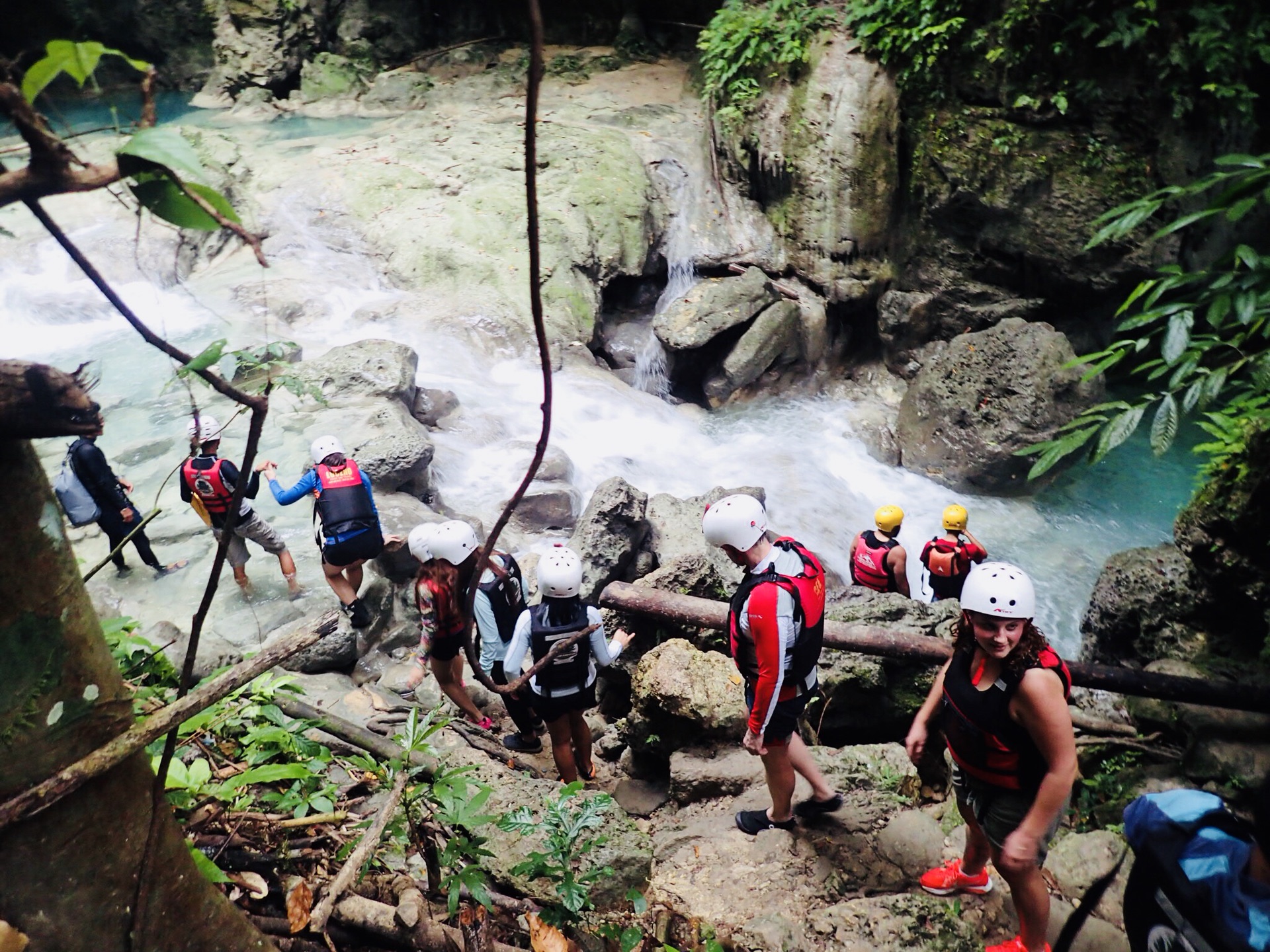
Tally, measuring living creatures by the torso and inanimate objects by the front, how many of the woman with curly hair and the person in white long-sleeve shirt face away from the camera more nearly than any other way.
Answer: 1

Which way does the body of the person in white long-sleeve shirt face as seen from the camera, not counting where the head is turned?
away from the camera

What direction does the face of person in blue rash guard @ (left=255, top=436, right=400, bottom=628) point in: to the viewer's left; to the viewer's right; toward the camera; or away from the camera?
away from the camera

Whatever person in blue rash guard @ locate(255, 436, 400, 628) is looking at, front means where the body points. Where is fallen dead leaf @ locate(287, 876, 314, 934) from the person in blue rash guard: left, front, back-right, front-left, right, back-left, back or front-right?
back-left

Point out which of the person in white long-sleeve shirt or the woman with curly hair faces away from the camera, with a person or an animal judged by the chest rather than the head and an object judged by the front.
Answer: the person in white long-sleeve shirt

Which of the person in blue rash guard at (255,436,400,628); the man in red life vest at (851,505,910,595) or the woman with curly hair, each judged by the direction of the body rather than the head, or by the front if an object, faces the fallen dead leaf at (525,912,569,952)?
the woman with curly hair

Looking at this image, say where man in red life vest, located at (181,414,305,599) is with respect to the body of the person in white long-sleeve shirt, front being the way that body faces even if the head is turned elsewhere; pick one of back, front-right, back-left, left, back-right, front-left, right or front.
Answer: front-left

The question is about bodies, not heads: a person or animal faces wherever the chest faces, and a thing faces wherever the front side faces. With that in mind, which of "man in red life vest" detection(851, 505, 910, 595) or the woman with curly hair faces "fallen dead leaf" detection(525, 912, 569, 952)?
the woman with curly hair

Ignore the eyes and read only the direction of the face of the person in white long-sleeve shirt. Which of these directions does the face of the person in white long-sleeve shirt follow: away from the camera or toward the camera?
away from the camera

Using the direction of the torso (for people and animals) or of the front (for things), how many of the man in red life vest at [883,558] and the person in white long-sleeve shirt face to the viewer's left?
0

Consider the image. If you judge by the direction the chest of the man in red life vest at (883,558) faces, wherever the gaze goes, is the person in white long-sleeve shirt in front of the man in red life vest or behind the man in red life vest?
behind

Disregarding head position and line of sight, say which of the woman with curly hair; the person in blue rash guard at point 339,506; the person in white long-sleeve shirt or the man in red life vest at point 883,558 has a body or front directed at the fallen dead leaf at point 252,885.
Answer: the woman with curly hair
